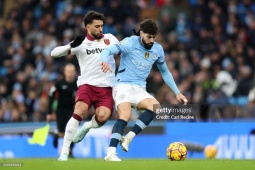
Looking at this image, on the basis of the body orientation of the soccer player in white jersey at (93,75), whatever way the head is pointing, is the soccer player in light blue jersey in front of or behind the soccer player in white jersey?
in front

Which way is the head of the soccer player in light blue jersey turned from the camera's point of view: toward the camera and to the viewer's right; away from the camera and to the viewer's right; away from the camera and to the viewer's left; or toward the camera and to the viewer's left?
toward the camera and to the viewer's right

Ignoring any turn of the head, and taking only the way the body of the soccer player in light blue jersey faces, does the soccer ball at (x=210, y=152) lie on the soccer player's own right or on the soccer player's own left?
on the soccer player's own left

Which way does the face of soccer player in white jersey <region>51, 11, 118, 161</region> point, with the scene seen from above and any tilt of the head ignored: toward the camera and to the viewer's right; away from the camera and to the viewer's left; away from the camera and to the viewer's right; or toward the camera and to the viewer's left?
toward the camera and to the viewer's right
